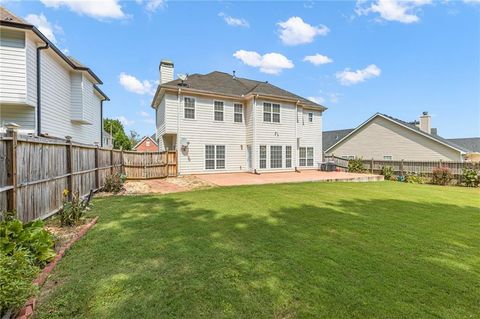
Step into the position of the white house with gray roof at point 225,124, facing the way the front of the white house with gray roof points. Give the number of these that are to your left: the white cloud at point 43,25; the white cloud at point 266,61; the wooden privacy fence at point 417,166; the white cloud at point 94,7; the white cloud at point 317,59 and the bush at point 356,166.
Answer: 2

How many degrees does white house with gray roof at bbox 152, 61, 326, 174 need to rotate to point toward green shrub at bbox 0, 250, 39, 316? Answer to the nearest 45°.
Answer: approximately 135° to its left

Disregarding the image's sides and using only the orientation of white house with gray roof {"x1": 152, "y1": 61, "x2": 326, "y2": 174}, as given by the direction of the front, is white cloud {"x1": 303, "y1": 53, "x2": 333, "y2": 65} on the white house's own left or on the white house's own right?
on the white house's own right

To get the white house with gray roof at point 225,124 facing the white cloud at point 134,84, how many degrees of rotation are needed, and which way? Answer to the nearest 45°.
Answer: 0° — it already faces it

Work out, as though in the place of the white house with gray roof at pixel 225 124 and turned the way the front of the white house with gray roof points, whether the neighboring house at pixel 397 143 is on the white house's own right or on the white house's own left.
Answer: on the white house's own right

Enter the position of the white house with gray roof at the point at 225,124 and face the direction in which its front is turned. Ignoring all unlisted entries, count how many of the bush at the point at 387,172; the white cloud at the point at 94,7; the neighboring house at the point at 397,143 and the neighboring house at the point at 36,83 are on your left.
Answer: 2

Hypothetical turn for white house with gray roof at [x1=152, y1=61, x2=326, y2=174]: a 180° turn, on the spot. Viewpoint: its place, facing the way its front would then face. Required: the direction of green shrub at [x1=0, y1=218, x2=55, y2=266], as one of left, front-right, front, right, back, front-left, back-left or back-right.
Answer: front-right

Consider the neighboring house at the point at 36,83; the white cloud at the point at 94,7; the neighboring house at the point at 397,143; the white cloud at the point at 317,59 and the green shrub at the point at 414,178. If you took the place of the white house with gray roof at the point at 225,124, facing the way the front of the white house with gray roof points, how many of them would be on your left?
2

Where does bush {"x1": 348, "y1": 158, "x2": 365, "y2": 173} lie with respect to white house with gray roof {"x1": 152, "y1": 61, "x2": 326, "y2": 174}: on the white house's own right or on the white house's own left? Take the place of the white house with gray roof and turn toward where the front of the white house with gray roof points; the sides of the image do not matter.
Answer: on the white house's own right

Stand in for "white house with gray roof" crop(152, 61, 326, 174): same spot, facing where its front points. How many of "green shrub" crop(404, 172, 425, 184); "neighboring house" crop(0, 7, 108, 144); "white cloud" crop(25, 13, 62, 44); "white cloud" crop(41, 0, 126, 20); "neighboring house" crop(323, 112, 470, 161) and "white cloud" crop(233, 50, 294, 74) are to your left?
3

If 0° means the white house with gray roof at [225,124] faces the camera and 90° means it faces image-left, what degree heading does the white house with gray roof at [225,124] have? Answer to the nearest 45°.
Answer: approximately 135°

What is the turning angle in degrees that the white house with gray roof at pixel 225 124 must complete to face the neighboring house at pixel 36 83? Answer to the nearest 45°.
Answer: approximately 90° to its left

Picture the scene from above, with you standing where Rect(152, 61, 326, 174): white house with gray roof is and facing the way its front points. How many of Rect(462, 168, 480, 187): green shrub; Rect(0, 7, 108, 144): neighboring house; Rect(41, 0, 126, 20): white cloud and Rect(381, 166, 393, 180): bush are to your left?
2
